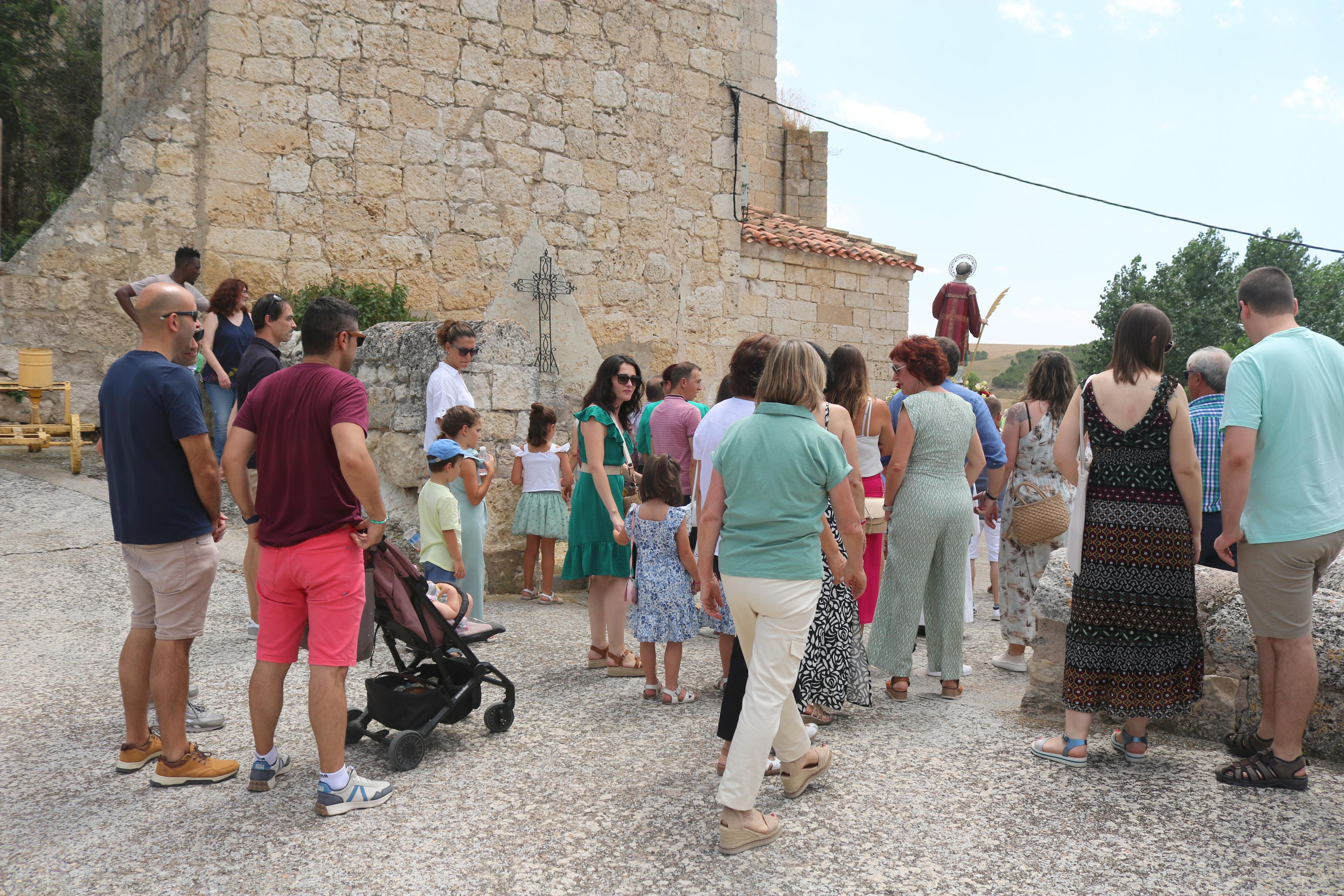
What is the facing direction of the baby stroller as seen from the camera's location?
facing away from the viewer and to the right of the viewer

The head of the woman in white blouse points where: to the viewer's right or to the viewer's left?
to the viewer's right

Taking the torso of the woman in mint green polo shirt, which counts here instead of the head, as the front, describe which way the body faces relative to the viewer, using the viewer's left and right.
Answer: facing away from the viewer and to the right of the viewer

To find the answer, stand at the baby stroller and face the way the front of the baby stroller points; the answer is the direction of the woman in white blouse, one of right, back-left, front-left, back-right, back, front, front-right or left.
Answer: front-left

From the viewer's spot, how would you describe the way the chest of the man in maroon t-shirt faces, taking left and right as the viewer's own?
facing away from the viewer and to the right of the viewer

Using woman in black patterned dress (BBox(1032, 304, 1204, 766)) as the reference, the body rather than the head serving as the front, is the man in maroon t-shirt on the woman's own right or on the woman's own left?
on the woman's own left

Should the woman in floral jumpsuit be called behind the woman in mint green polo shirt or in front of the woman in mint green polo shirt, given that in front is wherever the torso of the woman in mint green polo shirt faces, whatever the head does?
in front

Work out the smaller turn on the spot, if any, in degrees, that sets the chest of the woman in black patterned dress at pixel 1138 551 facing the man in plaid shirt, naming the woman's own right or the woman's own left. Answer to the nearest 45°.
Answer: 0° — they already face them

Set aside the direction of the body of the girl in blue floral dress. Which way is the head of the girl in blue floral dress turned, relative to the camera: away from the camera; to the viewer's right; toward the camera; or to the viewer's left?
away from the camera

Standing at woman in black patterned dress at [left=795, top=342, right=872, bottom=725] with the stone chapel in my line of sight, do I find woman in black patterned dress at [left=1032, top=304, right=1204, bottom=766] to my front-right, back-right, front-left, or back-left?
back-right

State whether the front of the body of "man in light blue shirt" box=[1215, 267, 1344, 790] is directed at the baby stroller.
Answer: no

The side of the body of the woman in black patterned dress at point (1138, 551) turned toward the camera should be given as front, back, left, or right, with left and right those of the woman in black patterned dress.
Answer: back

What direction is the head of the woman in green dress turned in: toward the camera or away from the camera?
toward the camera
